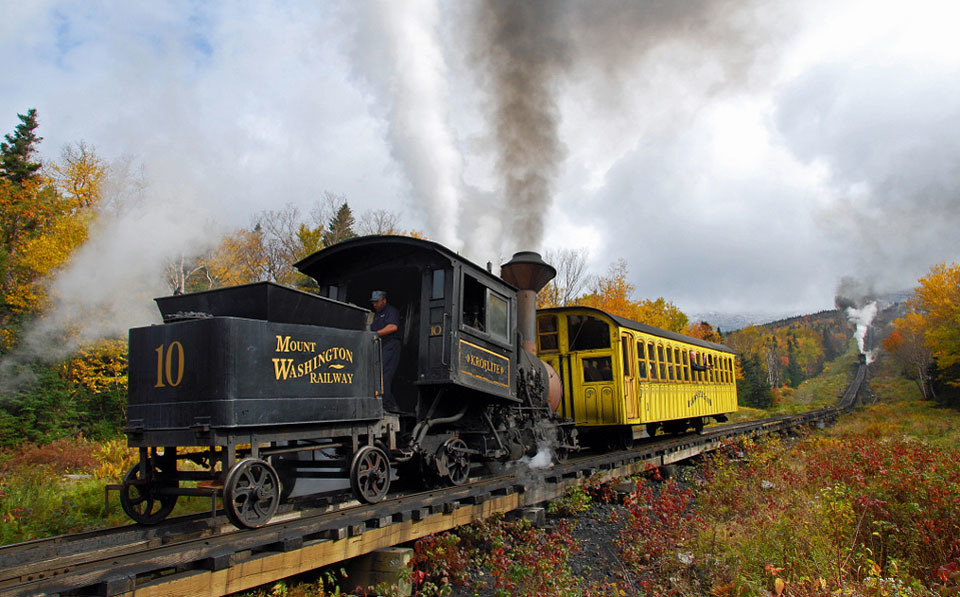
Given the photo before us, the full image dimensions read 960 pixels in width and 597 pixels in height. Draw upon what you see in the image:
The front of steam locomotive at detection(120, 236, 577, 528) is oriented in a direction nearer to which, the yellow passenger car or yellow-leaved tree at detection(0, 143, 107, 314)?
the yellow passenger car

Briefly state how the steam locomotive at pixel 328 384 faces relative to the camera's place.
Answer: facing away from the viewer and to the right of the viewer

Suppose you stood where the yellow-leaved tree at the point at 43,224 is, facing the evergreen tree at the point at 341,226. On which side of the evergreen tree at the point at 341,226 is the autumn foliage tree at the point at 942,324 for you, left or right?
right

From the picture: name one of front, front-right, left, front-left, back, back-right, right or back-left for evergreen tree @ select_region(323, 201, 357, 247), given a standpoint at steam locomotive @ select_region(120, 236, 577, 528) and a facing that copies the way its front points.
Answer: front-left

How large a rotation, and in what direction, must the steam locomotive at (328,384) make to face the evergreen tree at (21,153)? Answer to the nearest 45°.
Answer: approximately 90° to its left

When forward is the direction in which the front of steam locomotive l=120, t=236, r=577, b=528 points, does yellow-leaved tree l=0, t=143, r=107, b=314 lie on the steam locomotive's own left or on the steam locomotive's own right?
on the steam locomotive's own left

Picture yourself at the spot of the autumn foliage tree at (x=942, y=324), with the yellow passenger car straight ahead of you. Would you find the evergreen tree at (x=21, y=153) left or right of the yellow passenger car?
right

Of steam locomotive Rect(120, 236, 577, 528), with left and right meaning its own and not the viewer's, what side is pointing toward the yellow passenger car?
front
